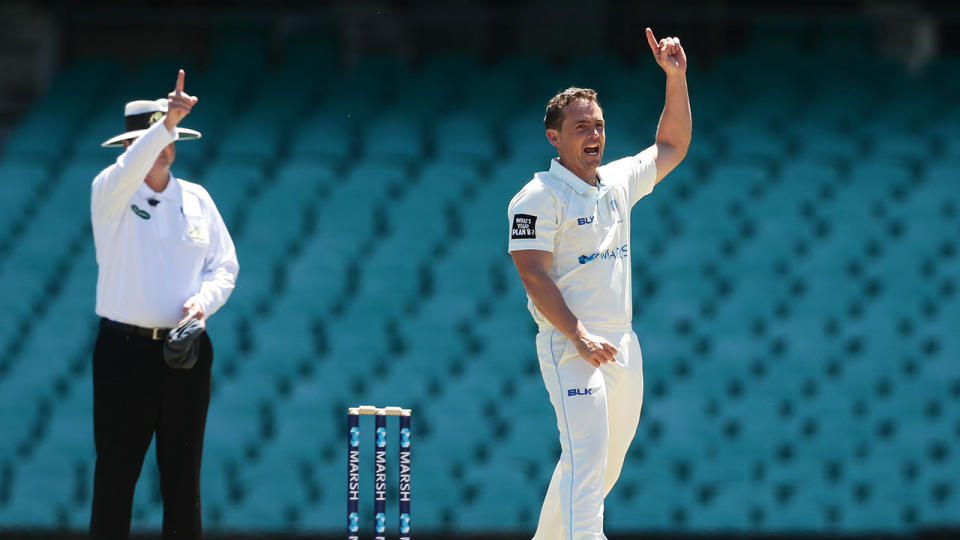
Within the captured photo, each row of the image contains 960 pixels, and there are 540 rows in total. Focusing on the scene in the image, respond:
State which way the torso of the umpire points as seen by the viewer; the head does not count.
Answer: toward the camera

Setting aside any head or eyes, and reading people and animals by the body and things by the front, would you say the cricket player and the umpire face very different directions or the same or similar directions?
same or similar directions

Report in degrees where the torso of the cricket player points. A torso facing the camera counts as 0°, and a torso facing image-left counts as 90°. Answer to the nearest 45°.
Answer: approximately 315°

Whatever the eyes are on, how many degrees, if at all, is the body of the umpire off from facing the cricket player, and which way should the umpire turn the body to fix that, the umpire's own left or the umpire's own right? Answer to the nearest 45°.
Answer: approximately 90° to the umpire's own left

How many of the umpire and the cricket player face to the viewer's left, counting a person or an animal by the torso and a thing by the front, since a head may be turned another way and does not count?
0

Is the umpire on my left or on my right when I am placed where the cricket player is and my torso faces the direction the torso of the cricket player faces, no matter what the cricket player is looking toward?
on my right
